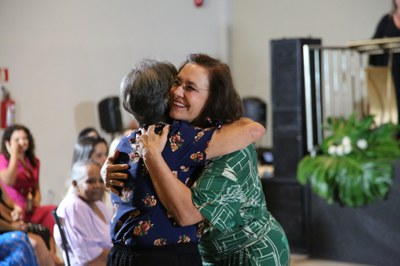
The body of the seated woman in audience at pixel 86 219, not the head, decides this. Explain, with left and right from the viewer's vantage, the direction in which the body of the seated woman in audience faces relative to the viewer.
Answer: facing the viewer and to the right of the viewer

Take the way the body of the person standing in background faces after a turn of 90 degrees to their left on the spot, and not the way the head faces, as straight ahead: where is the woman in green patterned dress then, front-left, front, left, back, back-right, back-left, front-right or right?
right

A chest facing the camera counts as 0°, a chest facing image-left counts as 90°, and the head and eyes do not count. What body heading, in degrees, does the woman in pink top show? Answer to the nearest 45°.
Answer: approximately 315°

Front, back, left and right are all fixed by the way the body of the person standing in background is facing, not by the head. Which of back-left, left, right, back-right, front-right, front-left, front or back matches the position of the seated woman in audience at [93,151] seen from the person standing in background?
front-right
